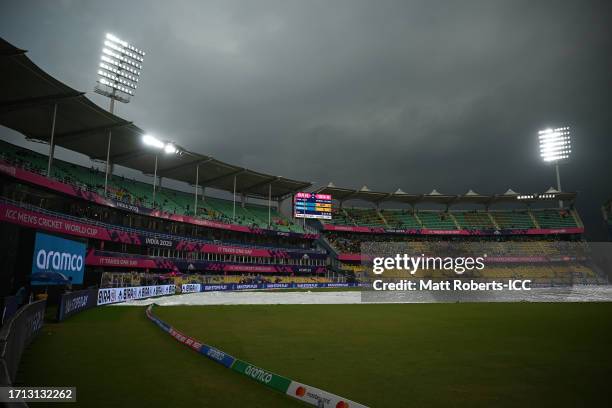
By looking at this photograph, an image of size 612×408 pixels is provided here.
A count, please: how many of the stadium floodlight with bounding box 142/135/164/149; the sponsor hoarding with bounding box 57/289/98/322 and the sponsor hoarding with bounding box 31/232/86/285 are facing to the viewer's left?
0

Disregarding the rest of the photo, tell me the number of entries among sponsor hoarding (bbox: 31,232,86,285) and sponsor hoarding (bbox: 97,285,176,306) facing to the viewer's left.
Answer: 0

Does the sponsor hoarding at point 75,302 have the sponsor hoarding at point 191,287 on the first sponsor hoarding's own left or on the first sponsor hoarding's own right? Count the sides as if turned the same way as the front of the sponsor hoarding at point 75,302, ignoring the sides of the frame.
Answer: on the first sponsor hoarding's own left

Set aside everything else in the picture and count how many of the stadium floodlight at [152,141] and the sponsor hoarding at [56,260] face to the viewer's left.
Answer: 0

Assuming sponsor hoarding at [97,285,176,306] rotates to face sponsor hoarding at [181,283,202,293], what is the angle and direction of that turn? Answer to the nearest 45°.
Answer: approximately 90° to its left

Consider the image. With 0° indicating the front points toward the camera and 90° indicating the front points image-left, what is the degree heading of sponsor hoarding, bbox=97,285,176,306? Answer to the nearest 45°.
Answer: approximately 315°

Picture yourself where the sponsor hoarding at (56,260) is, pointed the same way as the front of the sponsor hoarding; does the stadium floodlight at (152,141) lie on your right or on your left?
on your left

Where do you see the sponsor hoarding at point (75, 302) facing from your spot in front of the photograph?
facing the viewer and to the right of the viewer
